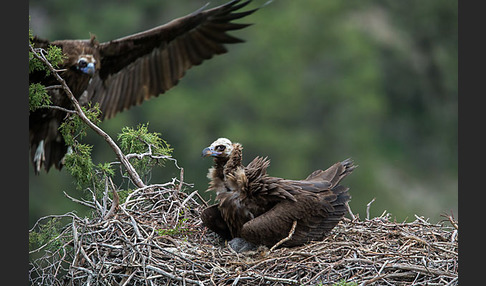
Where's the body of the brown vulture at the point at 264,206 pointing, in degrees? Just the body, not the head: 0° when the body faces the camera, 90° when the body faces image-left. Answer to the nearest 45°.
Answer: approximately 45°

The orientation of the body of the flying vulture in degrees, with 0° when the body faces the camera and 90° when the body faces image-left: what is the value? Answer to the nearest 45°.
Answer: approximately 0°
